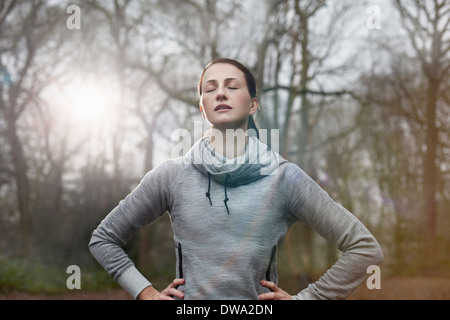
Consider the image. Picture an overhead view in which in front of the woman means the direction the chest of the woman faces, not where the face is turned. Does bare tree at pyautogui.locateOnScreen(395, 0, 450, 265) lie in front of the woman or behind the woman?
behind

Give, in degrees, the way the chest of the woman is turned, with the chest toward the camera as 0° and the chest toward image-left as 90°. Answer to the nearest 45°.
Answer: approximately 0°

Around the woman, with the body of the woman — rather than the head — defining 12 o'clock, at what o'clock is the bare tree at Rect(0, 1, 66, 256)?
The bare tree is roughly at 5 o'clock from the woman.
